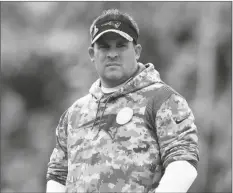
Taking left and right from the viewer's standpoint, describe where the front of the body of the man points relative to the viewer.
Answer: facing the viewer and to the left of the viewer

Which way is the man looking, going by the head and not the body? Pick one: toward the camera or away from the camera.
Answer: toward the camera
